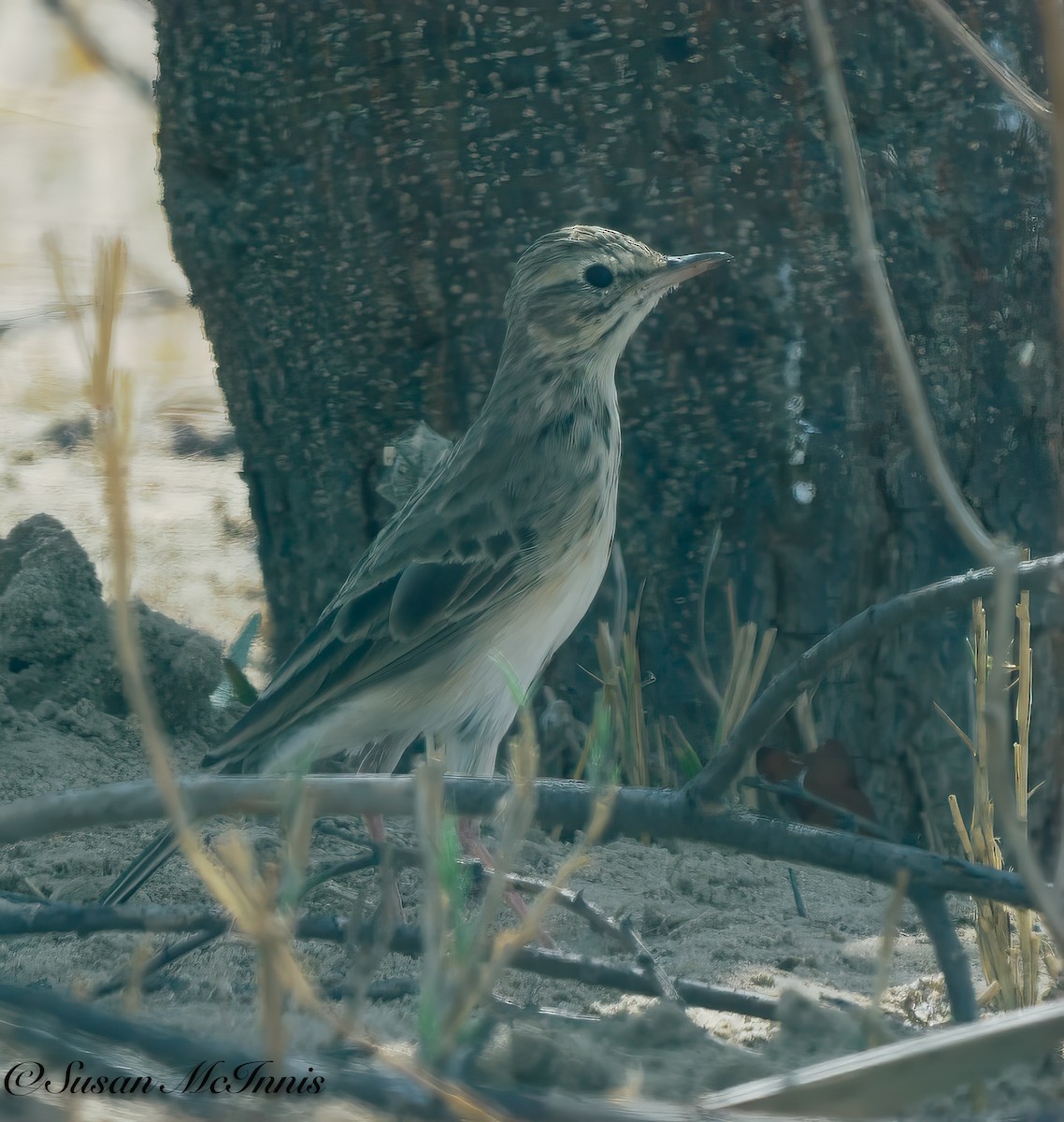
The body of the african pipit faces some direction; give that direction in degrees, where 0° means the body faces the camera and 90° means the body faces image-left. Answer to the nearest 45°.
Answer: approximately 270°
